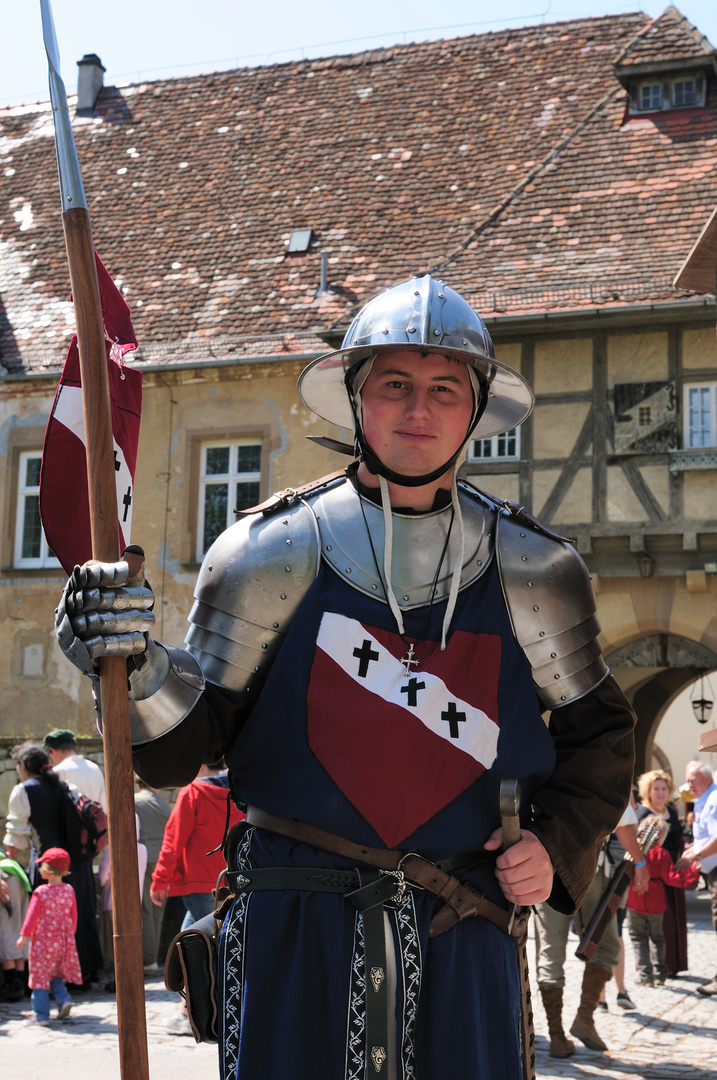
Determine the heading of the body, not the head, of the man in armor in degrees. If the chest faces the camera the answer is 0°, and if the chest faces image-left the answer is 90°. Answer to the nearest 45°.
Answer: approximately 0°

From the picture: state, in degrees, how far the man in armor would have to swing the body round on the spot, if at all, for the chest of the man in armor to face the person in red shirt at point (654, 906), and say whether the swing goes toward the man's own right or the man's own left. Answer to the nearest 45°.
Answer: approximately 180°

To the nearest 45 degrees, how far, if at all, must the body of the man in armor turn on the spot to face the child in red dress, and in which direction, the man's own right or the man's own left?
approximately 180°

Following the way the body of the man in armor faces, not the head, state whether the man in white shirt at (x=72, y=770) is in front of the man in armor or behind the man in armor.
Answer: behind
